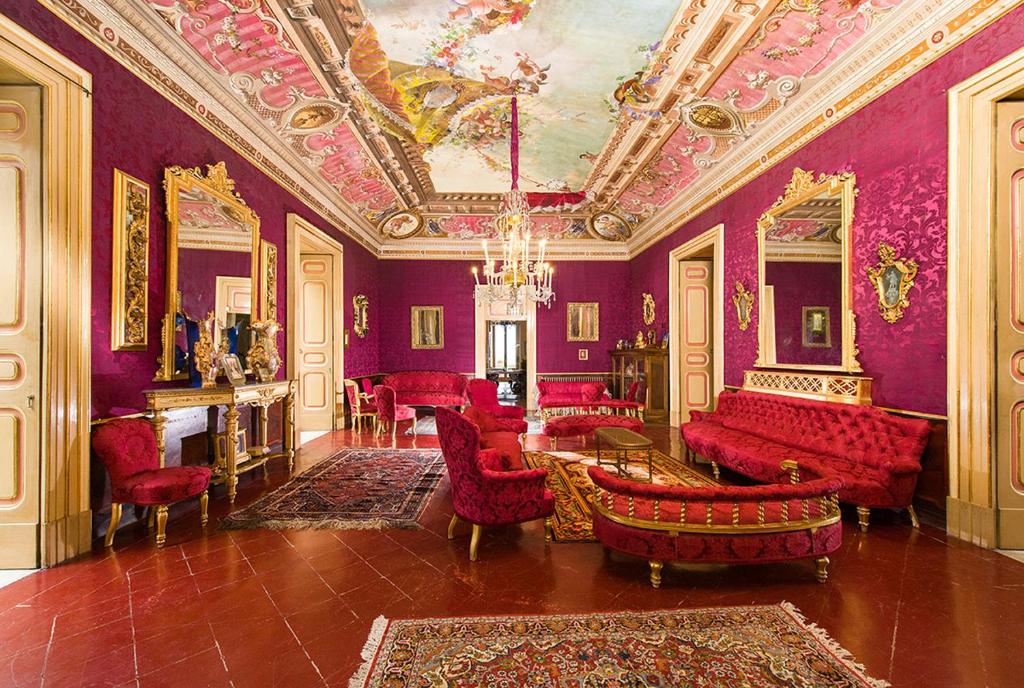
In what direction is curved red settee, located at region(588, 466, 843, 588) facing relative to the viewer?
away from the camera

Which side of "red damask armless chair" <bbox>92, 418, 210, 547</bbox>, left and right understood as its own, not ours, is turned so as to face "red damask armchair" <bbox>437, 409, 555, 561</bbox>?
front

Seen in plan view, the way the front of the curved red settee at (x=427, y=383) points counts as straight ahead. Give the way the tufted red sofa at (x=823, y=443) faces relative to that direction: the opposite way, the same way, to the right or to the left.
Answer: to the right

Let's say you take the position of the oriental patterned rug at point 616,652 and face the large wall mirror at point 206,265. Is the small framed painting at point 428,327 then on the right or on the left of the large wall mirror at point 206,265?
right

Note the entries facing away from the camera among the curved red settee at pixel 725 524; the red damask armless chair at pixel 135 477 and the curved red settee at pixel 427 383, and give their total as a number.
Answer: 1

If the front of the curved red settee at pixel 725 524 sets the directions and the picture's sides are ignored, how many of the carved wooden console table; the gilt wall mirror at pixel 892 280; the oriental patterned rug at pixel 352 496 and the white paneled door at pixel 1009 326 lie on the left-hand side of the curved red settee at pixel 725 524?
2

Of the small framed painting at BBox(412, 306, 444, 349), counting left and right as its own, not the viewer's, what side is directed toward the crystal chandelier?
front

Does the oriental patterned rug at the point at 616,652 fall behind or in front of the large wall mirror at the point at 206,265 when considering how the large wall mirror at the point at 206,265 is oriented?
in front

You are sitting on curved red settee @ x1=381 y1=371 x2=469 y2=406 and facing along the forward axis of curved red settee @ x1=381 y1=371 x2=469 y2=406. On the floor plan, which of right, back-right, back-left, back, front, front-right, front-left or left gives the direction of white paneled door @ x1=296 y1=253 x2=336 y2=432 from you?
front-right

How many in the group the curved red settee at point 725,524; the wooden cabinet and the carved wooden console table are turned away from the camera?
1

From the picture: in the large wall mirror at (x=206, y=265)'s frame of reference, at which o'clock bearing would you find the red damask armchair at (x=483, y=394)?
The red damask armchair is roughly at 10 o'clock from the large wall mirror.

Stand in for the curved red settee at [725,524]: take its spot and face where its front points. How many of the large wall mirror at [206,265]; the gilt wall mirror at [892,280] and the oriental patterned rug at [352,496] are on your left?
2

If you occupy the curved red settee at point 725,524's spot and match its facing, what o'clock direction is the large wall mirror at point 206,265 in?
The large wall mirror is roughly at 9 o'clock from the curved red settee.

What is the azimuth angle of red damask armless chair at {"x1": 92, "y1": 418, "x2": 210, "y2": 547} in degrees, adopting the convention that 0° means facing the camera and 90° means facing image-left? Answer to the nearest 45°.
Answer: approximately 315°
